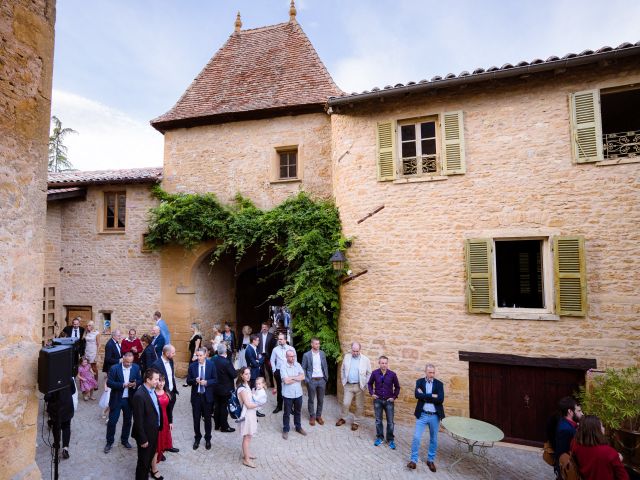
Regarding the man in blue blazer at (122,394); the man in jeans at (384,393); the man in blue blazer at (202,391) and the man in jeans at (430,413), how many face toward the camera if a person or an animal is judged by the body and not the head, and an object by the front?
4

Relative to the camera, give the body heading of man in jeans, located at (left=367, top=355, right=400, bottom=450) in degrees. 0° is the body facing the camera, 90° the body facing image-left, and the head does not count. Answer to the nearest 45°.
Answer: approximately 0°

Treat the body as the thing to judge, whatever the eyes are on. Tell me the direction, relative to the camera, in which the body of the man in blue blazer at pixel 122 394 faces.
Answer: toward the camera

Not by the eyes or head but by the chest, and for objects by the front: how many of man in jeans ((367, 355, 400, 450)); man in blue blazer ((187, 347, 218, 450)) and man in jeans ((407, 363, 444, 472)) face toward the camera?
3

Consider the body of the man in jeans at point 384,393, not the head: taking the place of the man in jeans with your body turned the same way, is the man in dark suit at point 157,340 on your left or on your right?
on your right

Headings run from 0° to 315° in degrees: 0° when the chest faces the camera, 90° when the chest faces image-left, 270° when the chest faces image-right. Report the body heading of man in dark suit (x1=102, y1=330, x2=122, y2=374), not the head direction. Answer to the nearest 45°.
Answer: approximately 315°

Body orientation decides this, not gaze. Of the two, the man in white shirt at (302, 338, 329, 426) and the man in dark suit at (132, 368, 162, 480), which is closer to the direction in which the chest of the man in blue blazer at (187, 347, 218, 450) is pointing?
the man in dark suit

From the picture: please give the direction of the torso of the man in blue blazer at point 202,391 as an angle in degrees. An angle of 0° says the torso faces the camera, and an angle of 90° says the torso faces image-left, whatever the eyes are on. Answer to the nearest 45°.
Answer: approximately 0°

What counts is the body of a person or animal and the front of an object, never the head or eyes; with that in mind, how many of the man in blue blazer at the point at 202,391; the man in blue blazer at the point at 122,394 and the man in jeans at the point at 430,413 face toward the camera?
3

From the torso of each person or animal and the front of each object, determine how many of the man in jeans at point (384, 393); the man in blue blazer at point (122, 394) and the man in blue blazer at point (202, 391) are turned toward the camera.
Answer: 3

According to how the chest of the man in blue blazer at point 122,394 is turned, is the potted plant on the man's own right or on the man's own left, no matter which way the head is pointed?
on the man's own left

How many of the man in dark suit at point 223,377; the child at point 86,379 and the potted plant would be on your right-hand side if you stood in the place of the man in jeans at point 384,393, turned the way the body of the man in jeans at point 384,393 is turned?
2
